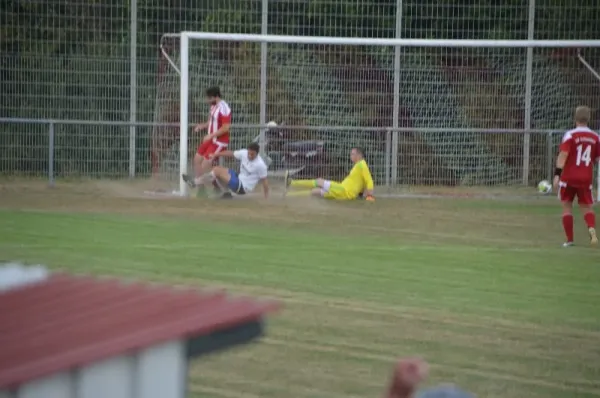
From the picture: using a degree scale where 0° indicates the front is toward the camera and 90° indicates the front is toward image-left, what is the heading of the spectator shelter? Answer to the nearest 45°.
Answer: approximately 225°

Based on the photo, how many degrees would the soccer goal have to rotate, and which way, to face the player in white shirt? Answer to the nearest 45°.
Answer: approximately 45° to its right

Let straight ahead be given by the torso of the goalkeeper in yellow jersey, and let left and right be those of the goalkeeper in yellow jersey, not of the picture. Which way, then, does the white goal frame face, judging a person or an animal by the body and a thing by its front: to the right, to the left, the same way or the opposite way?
to the left

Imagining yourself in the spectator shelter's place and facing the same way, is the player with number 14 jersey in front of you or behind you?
in front

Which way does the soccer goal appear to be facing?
toward the camera

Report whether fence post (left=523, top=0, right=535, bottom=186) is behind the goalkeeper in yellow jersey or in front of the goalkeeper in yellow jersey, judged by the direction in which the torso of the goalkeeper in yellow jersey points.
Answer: behind

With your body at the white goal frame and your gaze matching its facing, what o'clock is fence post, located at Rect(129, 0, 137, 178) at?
The fence post is roughly at 4 o'clock from the white goal frame.

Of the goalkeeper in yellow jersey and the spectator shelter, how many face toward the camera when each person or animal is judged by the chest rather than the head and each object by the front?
0

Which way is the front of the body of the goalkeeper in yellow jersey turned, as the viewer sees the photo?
to the viewer's left

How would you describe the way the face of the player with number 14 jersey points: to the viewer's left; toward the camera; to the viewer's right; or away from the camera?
away from the camera

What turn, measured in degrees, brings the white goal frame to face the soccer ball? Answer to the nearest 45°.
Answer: approximately 90° to its left

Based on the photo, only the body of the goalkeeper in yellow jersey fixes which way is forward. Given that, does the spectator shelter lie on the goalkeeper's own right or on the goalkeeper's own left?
on the goalkeeper's own left

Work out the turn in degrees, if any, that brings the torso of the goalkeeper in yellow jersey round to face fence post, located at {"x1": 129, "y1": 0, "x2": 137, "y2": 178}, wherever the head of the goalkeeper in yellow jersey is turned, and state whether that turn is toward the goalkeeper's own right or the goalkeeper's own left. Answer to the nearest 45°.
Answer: approximately 45° to the goalkeeper's own right
